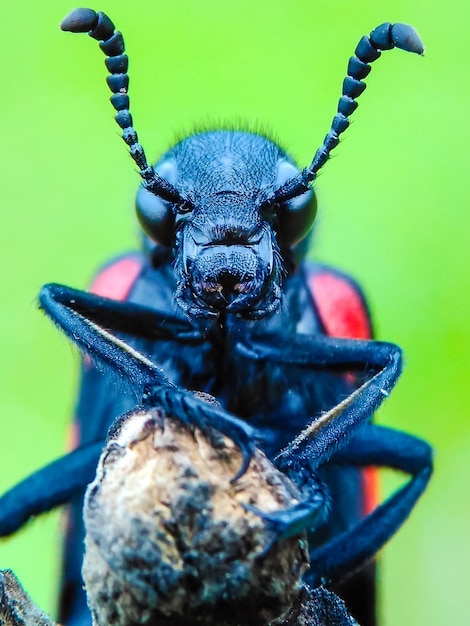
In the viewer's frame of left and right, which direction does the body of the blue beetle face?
facing the viewer
